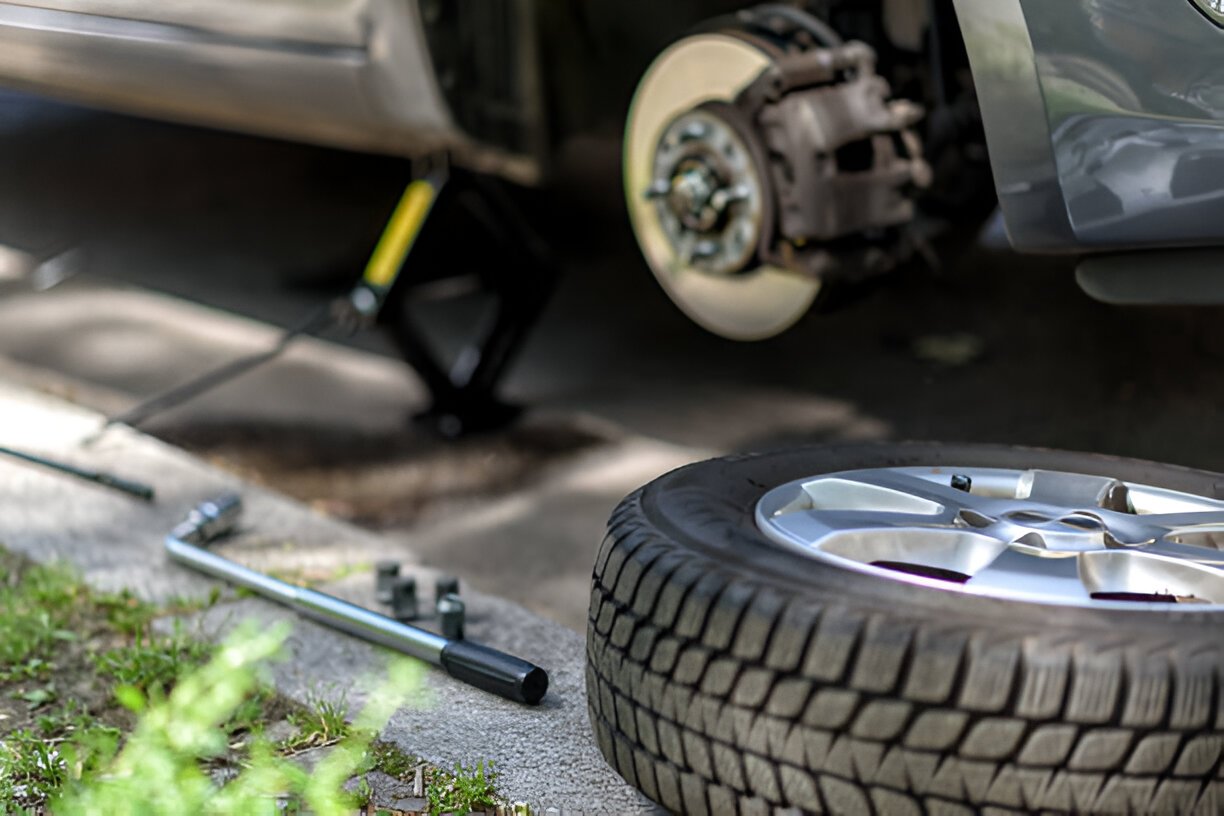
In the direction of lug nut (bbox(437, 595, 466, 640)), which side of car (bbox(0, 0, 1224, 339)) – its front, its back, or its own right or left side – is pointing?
right

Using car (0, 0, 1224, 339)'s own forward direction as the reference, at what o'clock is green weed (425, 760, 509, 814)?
The green weed is roughly at 2 o'clock from the car.

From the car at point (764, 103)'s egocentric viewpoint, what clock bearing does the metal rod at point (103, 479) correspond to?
The metal rod is roughly at 4 o'clock from the car.

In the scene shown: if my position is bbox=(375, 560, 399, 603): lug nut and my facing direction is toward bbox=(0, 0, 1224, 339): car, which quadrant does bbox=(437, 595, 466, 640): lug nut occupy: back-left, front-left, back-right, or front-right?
back-right

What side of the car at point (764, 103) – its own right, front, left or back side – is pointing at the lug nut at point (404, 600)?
right

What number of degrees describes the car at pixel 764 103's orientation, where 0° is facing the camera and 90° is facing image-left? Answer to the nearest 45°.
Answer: approximately 315°

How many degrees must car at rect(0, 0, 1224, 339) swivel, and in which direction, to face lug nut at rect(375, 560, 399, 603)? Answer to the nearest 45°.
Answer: approximately 90° to its right

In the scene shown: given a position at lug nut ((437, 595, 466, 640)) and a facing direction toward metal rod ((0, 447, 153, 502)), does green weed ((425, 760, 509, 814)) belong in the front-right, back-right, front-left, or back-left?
back-left
